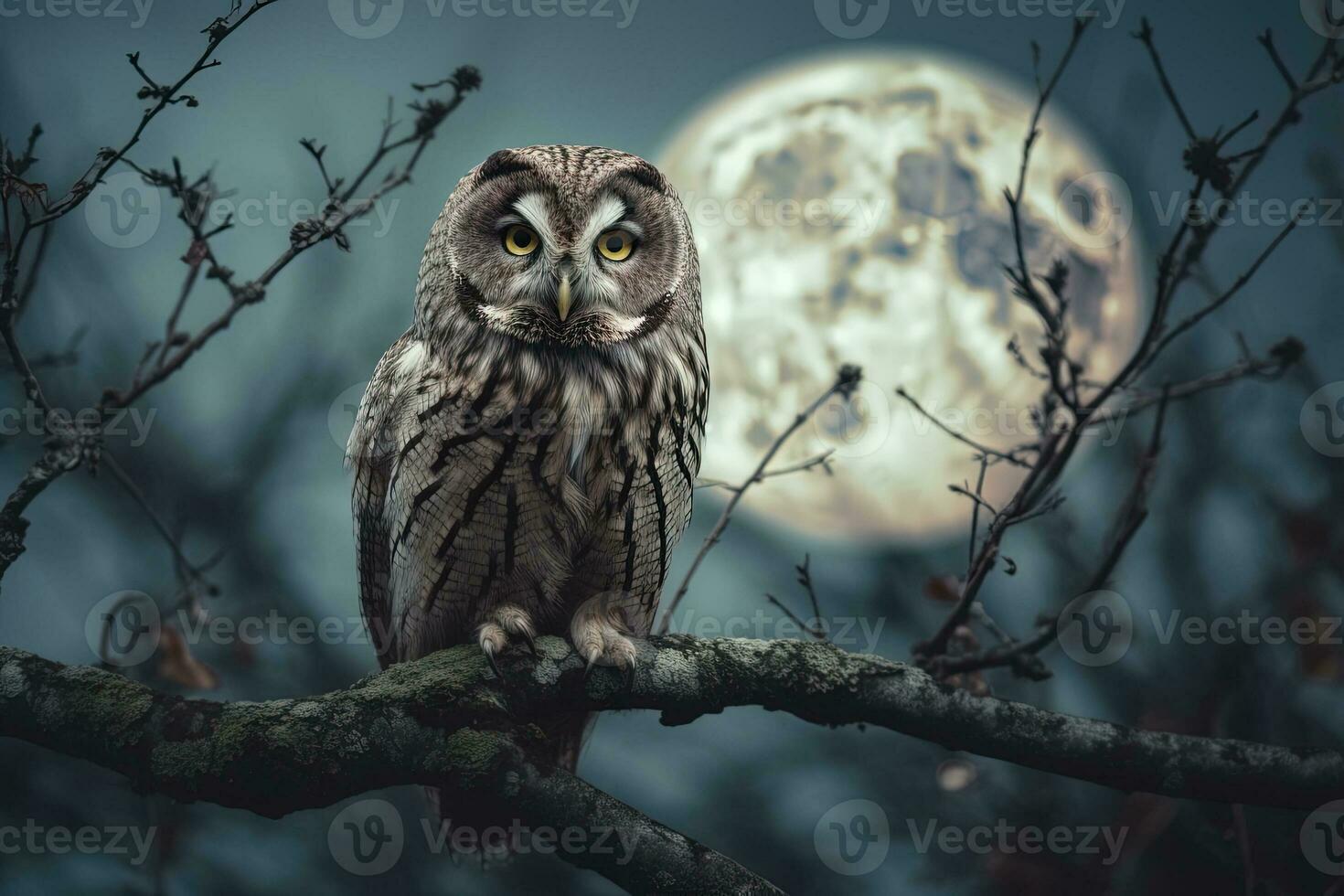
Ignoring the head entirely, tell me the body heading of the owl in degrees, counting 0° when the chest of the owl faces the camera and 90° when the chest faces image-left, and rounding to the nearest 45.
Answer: approximately 0°

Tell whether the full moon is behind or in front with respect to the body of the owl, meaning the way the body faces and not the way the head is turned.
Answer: behind
